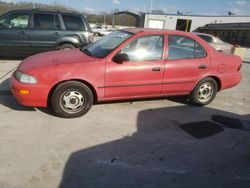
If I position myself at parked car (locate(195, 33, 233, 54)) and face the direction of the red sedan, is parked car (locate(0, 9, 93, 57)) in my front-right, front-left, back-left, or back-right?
front-right

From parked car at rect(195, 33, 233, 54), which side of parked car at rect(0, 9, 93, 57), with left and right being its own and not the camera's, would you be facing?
back

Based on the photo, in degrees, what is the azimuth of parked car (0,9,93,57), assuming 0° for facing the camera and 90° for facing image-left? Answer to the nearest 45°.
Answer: approximately 90°

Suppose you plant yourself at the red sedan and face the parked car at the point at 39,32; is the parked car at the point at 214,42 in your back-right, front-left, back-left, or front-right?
front-right

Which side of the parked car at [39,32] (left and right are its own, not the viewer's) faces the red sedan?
left
